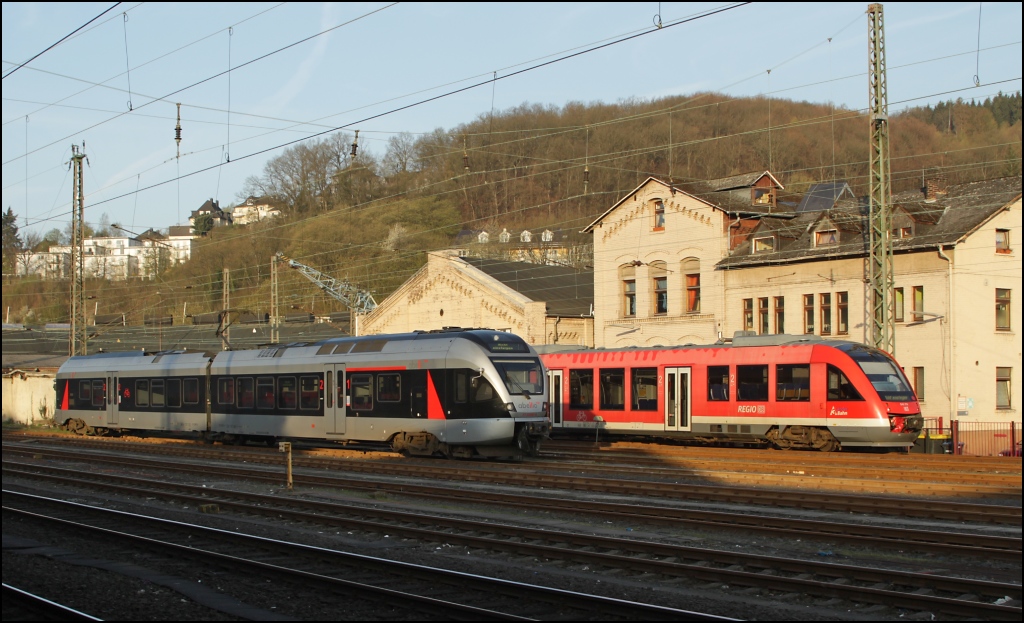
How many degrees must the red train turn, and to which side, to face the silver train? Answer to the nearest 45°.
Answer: approximately 135° to its right

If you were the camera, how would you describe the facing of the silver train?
facing the viewer and to the right of the viewer

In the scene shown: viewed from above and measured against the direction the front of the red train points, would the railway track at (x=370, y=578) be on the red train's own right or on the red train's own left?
on the red train's own right

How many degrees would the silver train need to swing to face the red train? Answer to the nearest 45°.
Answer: approximately 45° to its left

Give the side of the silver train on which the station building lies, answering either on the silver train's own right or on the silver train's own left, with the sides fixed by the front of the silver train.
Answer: on the silver train's own left

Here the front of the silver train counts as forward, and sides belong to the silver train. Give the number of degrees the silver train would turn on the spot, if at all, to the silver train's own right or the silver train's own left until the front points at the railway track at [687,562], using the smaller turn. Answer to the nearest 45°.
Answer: approximately 45° to the silver train's own right

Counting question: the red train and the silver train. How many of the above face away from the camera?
0
